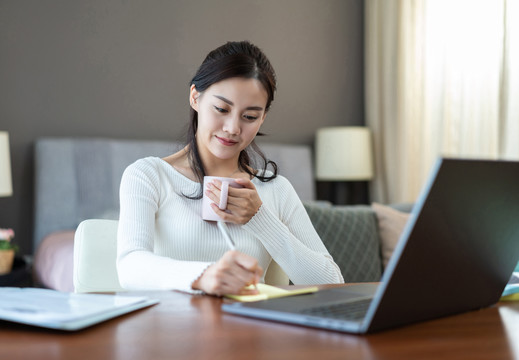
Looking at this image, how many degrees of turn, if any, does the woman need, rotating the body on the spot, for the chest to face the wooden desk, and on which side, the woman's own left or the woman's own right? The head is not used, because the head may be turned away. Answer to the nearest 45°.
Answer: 0° — they already face it

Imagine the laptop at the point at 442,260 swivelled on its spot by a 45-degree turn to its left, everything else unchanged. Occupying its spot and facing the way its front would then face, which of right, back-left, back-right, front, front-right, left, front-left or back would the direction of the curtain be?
right

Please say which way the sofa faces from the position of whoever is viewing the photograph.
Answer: facing the viewer

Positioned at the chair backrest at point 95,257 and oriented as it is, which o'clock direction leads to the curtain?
The curtain is roughly at 7 o'clock from the chair backrest.

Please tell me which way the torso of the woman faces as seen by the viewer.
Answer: toward the camera

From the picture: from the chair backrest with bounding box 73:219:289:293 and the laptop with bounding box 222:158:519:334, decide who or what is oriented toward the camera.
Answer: the chair backrest

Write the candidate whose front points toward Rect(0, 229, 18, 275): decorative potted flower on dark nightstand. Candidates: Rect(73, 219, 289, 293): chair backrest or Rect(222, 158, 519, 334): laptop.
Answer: the laptop

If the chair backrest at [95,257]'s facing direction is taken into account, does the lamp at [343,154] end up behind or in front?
behind

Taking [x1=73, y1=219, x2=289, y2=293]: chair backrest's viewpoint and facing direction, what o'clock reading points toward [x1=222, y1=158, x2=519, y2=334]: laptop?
The laptop is roughly at 11 o'clock from the chair backrest.

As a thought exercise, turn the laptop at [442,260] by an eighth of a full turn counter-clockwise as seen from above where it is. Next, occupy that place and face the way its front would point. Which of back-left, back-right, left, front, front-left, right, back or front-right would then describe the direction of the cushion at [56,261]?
front-right

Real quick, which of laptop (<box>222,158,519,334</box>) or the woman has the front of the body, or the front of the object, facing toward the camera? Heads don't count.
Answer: the woman

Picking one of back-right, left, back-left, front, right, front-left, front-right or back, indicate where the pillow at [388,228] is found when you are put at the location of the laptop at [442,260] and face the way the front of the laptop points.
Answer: front-right

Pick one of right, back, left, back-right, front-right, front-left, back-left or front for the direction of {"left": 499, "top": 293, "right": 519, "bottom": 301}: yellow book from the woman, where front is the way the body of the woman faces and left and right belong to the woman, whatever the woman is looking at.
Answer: front-left

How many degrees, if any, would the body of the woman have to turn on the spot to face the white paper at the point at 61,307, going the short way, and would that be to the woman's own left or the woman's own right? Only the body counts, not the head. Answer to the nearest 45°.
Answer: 0° — they already face it

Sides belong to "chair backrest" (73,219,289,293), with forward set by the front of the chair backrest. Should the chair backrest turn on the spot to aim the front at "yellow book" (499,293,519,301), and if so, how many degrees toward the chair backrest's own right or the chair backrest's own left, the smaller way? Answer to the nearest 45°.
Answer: approximately 45° to the chair backrest's own left

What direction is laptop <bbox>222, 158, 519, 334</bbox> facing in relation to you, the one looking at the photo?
facing away from the viewer and to the left of the viewer

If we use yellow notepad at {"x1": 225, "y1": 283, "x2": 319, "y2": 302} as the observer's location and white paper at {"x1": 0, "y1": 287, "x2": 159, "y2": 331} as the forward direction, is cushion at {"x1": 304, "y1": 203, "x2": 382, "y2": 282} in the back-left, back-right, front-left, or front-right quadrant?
back-right

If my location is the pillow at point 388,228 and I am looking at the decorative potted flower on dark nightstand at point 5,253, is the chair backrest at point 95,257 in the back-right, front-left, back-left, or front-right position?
front-left
